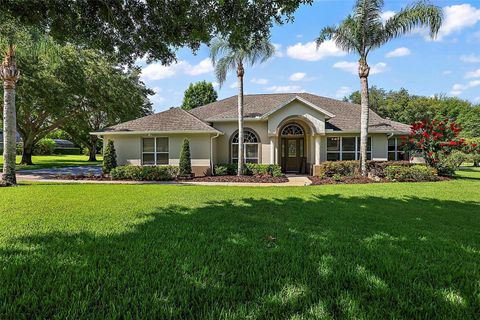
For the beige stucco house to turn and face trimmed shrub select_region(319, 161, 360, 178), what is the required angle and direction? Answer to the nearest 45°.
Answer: approximately 45° to its left

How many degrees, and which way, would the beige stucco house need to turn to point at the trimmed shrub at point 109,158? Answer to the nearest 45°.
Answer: approximately 90° to its right

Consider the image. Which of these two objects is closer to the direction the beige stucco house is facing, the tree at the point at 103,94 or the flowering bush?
the flowering bush

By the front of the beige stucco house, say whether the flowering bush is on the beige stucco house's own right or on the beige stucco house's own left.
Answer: on the beige stucco house's own left

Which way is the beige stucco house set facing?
toward the camera

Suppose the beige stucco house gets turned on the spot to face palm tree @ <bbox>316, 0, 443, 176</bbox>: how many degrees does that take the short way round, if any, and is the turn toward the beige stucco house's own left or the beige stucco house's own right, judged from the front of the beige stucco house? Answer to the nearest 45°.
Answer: approximately 45° to the beige stucco house's own left

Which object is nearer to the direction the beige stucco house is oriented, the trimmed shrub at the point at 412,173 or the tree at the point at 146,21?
the tree

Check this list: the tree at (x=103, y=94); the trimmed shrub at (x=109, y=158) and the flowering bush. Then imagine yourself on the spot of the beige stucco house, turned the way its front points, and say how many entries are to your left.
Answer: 1

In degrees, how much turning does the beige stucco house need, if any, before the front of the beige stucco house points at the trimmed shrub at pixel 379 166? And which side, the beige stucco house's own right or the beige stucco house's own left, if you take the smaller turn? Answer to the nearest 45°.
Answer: approximately 90° to the beige stucco house's own left
